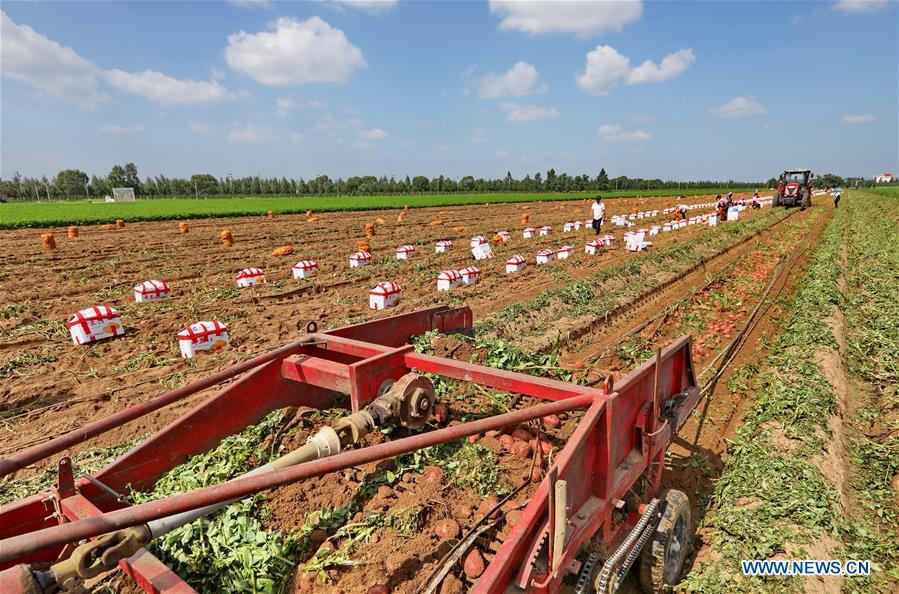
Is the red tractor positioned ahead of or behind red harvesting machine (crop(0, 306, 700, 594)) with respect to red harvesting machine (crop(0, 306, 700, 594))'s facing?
behind

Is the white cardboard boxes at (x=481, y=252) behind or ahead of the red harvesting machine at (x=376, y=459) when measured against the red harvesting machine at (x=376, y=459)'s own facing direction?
behind

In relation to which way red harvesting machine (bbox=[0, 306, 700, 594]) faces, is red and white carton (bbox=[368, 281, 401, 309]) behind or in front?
behind

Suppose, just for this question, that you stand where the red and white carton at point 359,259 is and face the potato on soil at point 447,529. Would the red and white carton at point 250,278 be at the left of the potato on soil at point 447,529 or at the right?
right

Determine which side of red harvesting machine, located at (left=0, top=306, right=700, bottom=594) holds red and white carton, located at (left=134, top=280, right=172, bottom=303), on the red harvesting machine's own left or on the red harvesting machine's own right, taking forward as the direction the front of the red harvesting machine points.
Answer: on the red harvesting machine's own right

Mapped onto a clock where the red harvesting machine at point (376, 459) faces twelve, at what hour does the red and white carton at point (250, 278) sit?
The red and white carton is roughly at 4 o'clock from the red harvesting machine.

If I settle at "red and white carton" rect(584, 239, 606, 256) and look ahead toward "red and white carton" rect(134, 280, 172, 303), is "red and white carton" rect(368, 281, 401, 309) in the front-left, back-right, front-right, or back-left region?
front-left

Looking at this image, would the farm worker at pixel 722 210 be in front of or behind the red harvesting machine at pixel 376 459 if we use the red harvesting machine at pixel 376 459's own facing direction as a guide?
behind

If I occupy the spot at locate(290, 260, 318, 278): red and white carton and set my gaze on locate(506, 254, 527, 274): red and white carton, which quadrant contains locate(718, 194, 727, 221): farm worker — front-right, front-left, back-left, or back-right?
front-left

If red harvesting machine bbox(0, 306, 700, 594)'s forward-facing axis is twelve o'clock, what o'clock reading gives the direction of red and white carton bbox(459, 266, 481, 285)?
The red and white carton is roughly at 5 o'clock from the red harvesting machine.

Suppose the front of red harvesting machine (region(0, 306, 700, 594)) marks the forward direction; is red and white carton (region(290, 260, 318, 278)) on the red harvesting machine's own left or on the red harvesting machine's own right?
on the red harvesting machine's own right

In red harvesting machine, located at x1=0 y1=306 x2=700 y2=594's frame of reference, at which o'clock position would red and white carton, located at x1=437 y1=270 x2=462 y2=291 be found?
The red and white carton is roughly at 5 o'clock from the red harvesting machine.

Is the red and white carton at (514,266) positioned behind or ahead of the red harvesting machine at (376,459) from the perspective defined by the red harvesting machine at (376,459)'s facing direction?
behind

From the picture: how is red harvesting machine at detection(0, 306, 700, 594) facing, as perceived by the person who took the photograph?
facing the viewer and to the left of the viewer
